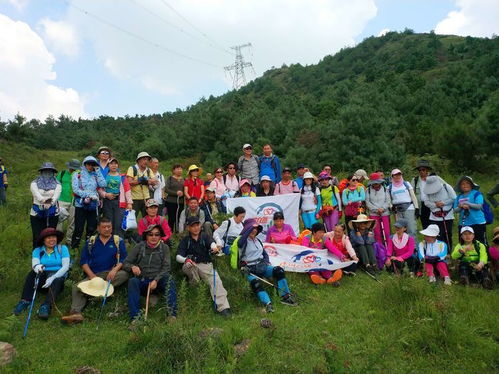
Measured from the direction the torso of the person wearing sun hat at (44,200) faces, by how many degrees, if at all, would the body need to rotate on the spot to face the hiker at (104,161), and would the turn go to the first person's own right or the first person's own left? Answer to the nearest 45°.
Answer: approximately 90° to the first person's own left

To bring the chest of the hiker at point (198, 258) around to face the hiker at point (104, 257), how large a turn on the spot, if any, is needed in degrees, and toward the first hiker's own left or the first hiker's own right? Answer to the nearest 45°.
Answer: approximately 90° to the first hiker's own right

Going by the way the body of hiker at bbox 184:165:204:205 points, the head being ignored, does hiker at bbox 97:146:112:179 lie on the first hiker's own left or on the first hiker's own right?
on the first hiker's own right

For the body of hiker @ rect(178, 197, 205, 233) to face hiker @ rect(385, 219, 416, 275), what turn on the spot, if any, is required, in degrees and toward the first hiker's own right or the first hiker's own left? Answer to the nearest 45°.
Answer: approximately 90° to the first hiker's own left

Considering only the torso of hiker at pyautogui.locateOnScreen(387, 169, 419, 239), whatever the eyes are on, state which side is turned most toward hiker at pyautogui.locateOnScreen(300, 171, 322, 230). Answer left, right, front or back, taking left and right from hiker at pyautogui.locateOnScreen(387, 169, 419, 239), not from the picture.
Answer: right

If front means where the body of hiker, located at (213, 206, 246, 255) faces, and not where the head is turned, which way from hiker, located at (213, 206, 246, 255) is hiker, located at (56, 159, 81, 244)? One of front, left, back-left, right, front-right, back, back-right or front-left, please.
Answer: back-right

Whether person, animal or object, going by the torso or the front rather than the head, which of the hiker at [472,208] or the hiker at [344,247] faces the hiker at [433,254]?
the hiker at [472,208]

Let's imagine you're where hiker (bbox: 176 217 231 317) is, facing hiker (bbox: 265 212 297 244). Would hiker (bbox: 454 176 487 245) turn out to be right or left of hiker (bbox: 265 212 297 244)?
right

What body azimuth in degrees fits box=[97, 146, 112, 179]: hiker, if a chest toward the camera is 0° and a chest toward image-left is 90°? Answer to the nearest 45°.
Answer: approximately 0°
